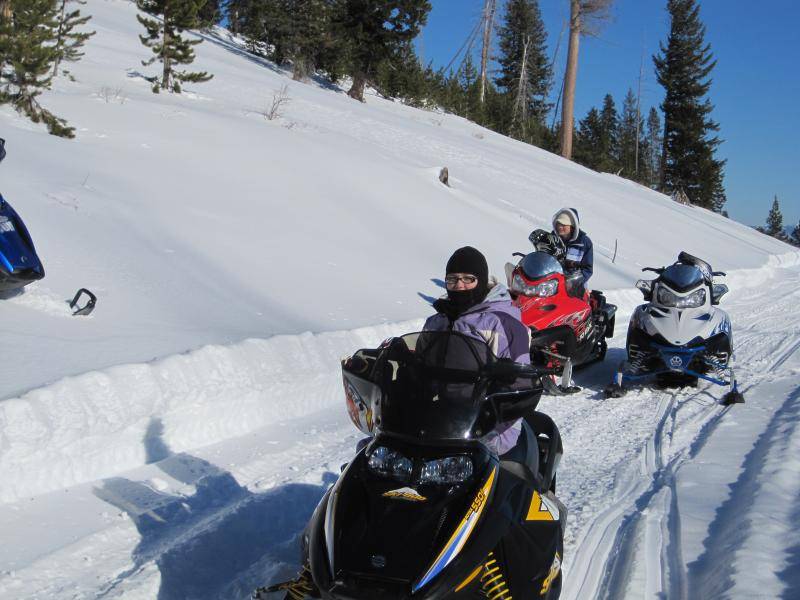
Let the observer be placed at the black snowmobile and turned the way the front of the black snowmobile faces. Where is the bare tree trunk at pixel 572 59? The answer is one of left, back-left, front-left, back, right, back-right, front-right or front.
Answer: back-right

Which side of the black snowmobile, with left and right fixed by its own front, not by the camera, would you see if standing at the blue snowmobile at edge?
right

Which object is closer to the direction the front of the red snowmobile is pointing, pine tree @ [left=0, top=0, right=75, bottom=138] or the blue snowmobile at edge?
the blue snowmobile at edge

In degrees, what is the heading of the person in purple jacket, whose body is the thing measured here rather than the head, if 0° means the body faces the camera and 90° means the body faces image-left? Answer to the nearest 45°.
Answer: approximately 45°

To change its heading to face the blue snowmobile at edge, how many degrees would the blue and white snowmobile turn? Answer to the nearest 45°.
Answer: approximately 45° to its right

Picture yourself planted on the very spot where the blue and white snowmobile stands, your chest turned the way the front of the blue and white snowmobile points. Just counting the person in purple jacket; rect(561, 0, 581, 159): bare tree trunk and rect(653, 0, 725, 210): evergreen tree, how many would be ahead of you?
1

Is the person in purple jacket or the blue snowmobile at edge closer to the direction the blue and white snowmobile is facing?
the person in purple jacket

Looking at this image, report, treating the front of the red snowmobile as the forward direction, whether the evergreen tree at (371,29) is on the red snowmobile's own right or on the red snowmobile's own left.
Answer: on the red snowmobile's own right

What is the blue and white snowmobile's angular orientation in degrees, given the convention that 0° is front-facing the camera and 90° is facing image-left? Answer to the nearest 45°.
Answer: approximately 0°

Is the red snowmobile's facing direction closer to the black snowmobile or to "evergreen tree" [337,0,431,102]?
the black snowmobile

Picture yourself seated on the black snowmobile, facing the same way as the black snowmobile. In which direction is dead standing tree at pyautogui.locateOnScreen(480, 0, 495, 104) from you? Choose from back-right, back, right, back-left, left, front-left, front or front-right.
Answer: back-right
